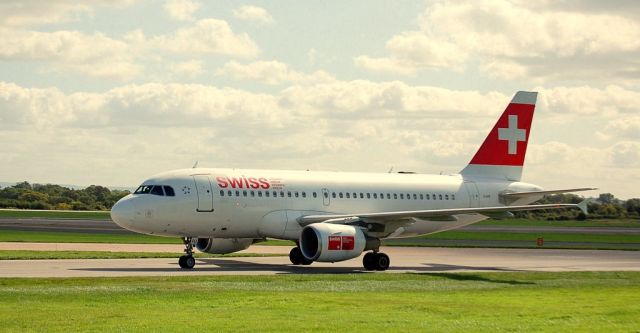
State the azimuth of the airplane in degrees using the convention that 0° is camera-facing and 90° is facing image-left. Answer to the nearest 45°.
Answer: approximately 45°
